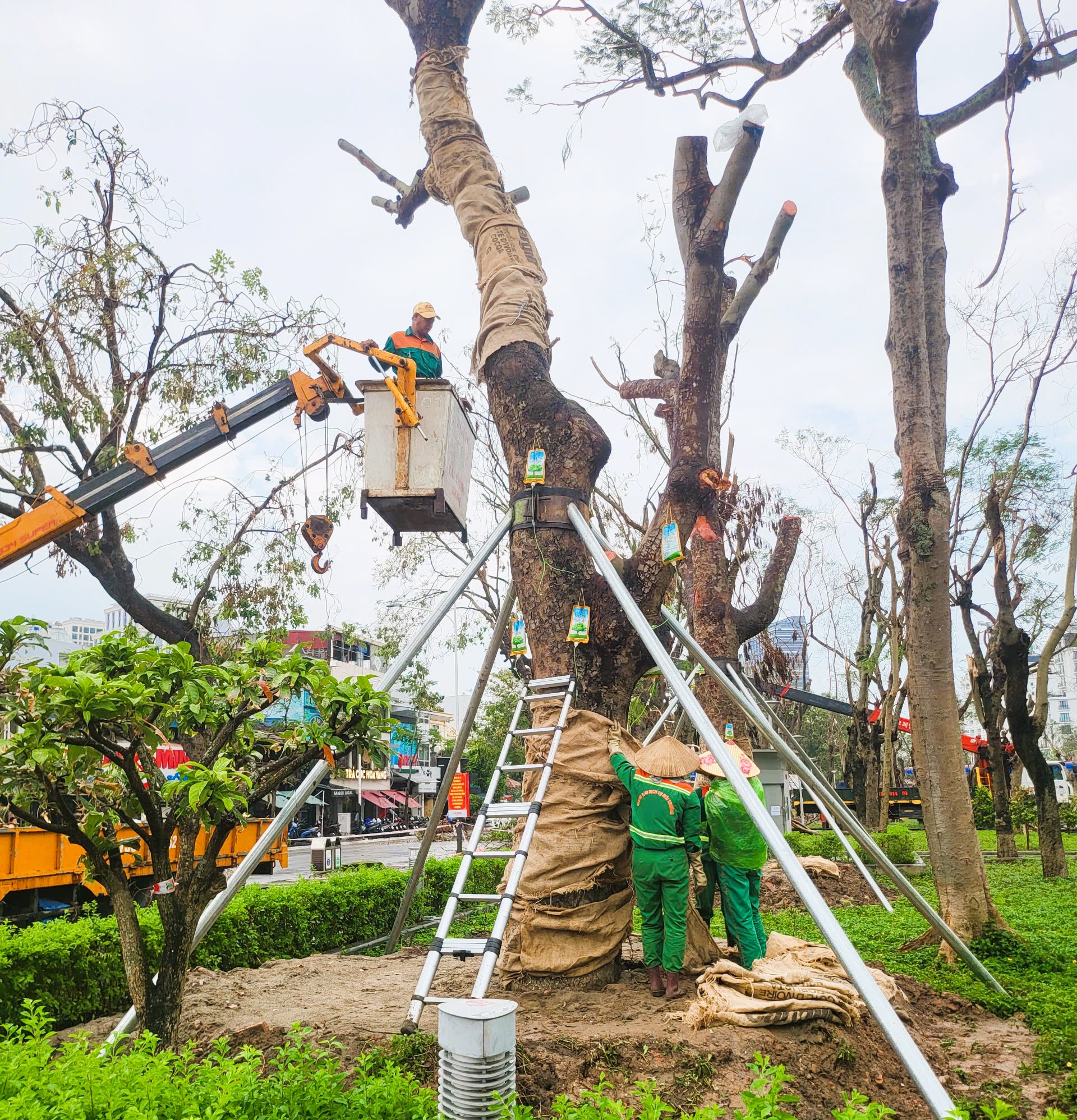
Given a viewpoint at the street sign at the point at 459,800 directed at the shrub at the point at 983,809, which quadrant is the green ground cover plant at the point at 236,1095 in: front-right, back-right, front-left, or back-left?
back-right

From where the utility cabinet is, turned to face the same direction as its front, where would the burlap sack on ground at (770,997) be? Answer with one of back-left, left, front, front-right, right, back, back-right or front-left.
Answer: front

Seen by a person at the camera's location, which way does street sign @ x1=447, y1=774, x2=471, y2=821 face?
facing the viewer

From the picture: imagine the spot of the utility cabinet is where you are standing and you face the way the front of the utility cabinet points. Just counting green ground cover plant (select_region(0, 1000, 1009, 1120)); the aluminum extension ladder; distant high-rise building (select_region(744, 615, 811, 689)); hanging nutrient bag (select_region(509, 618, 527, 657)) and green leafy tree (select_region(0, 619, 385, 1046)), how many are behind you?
1

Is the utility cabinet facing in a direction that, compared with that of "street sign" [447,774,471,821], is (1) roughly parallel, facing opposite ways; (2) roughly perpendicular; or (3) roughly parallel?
roughly parallel

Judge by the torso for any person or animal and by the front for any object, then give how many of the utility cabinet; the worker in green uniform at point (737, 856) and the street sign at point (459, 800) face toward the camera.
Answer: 2

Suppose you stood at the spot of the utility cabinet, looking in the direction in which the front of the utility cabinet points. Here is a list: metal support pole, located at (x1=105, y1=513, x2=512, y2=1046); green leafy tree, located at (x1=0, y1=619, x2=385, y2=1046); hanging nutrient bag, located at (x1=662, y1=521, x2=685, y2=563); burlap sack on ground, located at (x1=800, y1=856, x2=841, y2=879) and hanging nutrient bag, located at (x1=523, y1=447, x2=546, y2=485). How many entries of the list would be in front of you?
5

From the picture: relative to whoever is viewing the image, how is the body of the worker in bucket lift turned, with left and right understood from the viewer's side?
facing the viewer and to the right of the viewer

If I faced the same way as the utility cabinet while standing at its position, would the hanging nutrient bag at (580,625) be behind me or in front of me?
in front

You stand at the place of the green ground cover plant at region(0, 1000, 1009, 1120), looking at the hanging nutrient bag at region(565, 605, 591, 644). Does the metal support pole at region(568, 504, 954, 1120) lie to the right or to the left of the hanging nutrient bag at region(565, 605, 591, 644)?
right

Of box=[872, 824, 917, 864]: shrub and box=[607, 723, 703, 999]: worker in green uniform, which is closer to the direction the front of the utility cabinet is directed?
the worker in green uniform

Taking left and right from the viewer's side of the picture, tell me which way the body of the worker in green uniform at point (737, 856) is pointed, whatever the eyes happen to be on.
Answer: facing away from the viewer and to the left of the viewer

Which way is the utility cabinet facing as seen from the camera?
toward the camera

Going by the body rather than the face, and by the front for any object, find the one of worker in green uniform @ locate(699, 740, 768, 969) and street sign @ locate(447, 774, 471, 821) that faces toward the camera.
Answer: the street sign

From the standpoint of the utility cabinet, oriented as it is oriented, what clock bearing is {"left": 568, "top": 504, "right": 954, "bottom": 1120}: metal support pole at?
The metal support pole is roughly at 12 o'clock from the utility cabinet.

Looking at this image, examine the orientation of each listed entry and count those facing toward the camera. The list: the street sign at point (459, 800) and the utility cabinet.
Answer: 2

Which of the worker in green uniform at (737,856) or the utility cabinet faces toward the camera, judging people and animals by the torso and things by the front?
the utility cabinet
